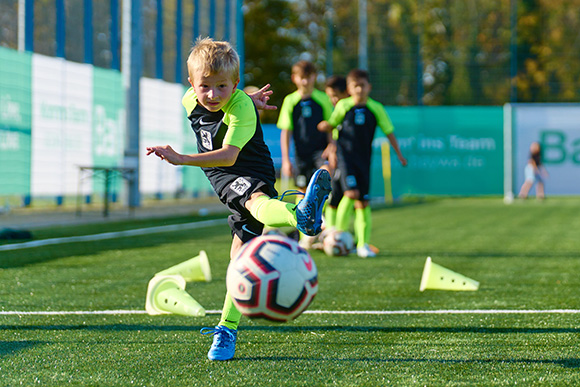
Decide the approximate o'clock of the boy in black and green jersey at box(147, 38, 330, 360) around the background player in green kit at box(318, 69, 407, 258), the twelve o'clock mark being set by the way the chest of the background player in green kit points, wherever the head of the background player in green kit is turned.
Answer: The boy in black and green jersey is roughly at 12 o'clock from the background player in green kit.

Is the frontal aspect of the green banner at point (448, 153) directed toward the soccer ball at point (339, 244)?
yes

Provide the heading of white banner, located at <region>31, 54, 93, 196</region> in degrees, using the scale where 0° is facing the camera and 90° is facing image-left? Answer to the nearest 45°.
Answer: approximately 315°

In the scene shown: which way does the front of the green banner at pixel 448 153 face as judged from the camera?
facing the viewer

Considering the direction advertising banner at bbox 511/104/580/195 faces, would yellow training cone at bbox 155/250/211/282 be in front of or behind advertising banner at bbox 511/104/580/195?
in front

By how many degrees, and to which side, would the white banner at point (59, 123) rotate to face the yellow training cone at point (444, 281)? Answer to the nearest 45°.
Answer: approximately 45° to its right

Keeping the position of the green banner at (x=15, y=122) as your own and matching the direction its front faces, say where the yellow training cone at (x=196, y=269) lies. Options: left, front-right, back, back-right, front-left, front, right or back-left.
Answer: front-right

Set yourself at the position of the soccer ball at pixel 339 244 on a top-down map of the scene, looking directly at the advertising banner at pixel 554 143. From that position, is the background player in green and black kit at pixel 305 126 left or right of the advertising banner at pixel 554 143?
left

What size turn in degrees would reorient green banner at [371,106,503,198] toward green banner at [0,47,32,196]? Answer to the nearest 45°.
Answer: approximately 45° to its right

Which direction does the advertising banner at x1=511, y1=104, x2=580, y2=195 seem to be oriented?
toward the camera

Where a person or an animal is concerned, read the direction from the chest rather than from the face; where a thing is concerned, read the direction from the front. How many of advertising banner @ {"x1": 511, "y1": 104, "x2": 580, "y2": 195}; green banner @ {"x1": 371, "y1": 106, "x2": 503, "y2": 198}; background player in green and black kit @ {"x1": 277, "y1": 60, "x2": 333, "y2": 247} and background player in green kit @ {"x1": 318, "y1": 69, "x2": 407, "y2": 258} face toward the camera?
4

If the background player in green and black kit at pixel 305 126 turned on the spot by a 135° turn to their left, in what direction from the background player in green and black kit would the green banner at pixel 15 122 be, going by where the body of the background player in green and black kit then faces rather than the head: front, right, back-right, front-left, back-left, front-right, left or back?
left

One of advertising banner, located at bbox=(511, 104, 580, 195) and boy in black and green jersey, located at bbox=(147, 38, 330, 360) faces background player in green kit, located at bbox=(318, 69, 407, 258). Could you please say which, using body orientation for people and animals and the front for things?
the advertising banner

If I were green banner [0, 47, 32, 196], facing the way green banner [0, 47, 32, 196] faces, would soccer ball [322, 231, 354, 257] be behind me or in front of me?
in front

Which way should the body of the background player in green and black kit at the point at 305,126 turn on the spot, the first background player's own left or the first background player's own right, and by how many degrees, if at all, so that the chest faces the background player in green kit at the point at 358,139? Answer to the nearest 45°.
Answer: approximately 45° to the first background player's own left

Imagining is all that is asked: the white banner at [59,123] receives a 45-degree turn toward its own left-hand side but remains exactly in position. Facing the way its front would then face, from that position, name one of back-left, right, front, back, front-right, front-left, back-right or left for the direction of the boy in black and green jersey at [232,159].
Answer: right

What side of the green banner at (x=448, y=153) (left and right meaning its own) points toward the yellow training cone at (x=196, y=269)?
front

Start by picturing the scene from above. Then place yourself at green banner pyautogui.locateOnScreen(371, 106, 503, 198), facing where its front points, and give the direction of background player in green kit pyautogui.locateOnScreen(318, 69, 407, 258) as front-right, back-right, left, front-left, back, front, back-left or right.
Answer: front

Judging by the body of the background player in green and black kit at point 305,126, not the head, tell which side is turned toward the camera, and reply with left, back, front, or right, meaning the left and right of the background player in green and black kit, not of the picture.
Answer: front
